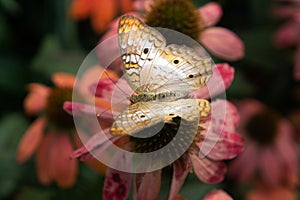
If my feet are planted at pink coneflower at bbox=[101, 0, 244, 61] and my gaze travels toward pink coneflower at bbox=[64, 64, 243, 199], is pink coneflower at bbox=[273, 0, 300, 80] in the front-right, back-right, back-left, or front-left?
back-left

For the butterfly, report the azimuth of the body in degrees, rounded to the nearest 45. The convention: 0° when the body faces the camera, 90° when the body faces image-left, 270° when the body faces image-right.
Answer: approximately 90°

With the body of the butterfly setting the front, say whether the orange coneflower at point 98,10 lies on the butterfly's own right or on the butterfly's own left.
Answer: on the butterfly's own right
